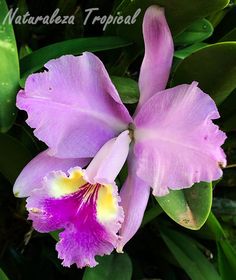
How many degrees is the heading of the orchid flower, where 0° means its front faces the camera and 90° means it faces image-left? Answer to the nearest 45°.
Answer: approximately 45°
